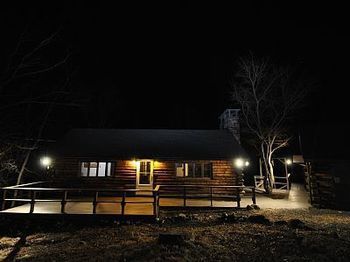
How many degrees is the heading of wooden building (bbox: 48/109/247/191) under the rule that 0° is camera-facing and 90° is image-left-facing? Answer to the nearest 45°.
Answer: approximately 0°

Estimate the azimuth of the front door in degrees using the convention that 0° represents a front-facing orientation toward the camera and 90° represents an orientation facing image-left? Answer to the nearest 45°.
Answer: approximately 0°

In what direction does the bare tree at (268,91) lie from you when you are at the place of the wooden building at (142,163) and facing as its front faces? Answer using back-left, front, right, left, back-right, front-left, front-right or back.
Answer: left

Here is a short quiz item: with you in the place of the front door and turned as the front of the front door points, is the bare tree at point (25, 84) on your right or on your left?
on your right

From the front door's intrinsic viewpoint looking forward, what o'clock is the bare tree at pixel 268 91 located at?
The bare tree is roughly at 9 o'clock from the front door.
